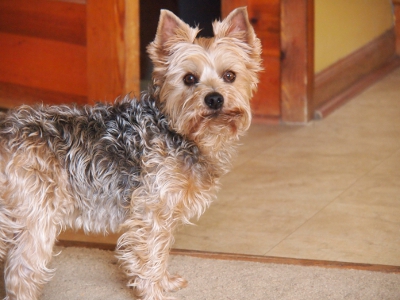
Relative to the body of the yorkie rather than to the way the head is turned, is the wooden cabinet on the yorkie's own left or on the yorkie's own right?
on the yorkie's own left

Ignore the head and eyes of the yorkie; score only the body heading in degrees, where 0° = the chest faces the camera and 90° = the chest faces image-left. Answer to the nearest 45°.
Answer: approximately 270°

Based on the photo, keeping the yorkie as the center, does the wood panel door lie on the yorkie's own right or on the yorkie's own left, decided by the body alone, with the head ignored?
on the yorkie's own left

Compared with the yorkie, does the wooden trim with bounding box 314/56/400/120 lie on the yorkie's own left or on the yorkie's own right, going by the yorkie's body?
on the yorkie's own left
